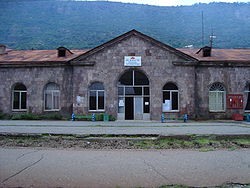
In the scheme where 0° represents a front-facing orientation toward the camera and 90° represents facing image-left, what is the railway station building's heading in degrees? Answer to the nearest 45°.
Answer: approximately 0°

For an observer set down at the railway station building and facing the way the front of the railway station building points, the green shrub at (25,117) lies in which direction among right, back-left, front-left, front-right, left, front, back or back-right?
right

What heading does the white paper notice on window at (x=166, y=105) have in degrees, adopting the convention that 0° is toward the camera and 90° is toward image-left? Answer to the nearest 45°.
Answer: approximately 0°

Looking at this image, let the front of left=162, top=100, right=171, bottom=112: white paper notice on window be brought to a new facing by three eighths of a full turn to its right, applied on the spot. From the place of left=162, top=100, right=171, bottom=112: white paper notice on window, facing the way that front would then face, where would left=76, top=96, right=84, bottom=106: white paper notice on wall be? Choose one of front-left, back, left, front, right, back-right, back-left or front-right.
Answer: front-left

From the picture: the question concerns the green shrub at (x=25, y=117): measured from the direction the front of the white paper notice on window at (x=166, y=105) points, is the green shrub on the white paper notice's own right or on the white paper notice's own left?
on the white paper notice's own right

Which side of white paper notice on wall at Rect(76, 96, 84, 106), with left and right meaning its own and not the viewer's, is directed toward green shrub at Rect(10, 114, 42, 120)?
right
